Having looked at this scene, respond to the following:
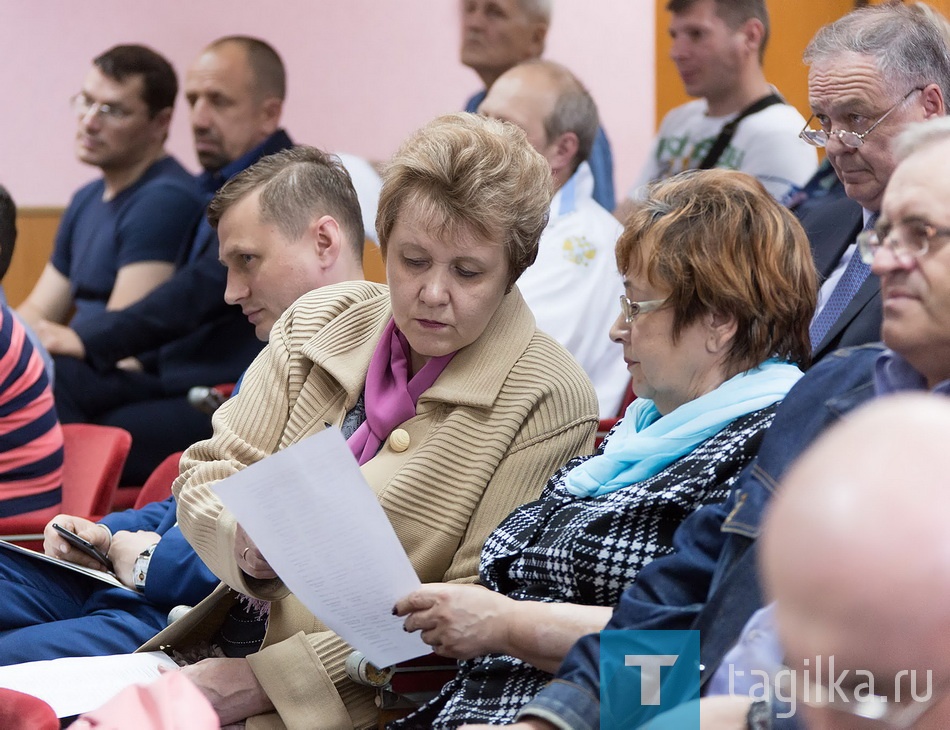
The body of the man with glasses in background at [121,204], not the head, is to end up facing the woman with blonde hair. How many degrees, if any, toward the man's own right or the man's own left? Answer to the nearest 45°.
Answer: approximately 45° to the man's own left

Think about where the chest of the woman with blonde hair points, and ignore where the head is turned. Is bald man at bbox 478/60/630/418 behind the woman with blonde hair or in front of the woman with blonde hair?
behind

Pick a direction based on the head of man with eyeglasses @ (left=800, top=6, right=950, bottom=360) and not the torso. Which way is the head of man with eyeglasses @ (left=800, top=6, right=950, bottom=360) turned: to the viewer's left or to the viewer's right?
to the viewer's left

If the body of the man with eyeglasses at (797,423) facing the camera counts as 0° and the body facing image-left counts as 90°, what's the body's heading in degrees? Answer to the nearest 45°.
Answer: approximately 45°

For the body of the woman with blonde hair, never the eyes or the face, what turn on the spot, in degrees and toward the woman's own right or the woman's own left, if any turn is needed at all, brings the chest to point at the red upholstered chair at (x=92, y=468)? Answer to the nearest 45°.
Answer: approximately 90° to the woman's own right

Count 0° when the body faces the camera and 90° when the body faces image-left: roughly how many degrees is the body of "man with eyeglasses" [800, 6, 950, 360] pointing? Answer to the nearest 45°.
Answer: approximately 45°

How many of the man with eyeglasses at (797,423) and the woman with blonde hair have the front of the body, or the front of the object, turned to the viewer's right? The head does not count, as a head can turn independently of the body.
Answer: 0
